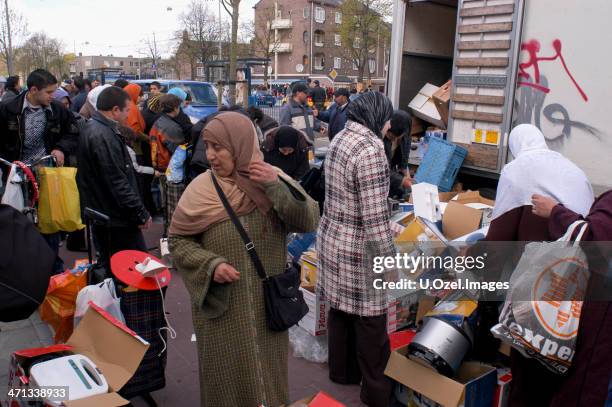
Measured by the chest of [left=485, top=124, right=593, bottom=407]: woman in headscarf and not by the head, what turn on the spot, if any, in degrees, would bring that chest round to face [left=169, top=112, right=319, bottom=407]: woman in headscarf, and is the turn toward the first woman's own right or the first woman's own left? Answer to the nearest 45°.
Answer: approximately 90° to the first woman's own left

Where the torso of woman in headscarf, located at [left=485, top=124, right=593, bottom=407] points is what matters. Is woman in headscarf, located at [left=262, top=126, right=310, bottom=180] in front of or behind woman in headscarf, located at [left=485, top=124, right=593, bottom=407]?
in front

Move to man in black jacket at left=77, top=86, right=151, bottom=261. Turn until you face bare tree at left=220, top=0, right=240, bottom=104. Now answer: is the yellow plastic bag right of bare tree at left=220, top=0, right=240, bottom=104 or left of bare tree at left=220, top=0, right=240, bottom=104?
left

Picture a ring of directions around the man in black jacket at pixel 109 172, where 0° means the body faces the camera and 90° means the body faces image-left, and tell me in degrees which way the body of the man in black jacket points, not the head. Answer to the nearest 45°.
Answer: approximately 270°

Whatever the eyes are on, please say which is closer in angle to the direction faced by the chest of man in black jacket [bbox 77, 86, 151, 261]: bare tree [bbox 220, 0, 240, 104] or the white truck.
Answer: the white truck

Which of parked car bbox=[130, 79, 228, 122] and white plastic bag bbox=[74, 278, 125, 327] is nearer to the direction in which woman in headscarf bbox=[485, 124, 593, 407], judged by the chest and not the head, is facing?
the parked car

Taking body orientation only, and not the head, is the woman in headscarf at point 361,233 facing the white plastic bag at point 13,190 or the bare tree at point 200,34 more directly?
the bare tree

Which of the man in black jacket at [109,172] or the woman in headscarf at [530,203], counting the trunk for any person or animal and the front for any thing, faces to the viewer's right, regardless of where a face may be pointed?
the man in black jacket

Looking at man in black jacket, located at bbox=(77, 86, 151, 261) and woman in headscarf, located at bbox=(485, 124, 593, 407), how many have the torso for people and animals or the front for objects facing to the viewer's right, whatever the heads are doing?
1

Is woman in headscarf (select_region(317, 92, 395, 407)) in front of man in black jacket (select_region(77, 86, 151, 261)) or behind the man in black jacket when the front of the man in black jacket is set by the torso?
in front

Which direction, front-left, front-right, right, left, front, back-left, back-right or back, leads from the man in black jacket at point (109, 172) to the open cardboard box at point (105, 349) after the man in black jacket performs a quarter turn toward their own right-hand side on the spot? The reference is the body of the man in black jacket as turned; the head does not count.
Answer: front

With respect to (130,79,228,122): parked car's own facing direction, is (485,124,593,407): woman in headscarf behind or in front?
in front

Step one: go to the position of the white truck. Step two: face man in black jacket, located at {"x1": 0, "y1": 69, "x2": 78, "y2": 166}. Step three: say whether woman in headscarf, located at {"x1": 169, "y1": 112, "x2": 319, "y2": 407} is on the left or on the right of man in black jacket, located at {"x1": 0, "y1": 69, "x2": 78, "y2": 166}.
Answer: left

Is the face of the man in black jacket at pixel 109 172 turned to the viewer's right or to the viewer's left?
to the viewer's right
